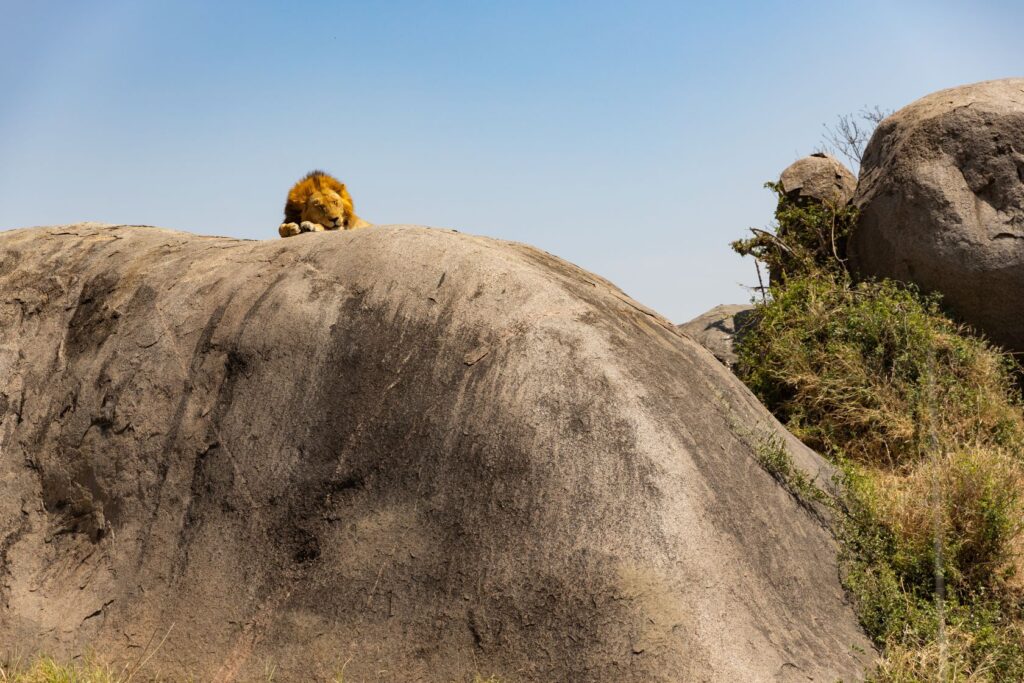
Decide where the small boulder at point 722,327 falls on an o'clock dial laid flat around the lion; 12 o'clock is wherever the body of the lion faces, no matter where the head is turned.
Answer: The small boulder is roughly at 8 o'clock from the lion.

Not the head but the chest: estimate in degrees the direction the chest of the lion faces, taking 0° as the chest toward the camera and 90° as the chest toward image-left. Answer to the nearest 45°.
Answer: approximately 0°

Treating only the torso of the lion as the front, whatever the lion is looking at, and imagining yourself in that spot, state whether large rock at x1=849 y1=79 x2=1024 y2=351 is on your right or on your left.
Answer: on your left

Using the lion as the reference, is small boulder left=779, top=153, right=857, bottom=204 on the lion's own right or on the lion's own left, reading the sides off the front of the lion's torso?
on the lion's own left
